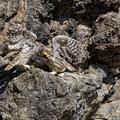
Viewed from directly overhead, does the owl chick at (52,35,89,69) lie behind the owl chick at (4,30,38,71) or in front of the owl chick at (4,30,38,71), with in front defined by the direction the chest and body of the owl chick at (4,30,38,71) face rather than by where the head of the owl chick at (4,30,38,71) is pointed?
in front

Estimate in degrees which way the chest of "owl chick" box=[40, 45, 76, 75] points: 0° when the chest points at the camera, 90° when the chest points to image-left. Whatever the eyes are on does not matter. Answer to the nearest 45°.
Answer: approximately 90°

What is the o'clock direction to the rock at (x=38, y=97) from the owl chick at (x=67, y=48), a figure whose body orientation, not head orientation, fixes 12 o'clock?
The rock is roughly at 10 o'clock from the owl chick.

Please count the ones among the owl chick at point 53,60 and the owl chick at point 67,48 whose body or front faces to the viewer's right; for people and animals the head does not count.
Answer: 0

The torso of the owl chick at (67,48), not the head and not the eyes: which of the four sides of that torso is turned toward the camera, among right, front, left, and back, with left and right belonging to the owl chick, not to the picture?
left

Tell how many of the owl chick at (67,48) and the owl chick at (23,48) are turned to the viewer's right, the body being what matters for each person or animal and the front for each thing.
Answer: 1

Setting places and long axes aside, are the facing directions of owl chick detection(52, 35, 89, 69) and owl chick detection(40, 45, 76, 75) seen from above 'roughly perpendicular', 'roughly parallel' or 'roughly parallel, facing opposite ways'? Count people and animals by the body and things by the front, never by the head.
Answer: roughly parallel

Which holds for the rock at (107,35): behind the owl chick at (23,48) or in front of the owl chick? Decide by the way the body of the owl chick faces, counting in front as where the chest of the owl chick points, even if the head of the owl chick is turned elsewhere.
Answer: in front
